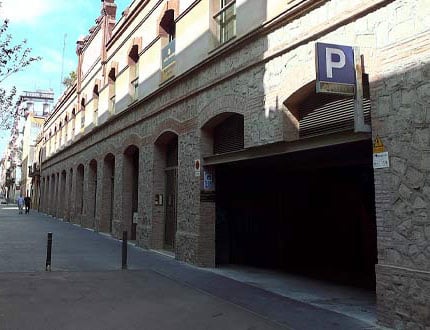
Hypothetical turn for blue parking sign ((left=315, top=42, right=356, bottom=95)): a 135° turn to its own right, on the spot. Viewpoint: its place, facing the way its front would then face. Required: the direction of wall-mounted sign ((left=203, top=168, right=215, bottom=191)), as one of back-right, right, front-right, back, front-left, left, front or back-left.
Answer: front

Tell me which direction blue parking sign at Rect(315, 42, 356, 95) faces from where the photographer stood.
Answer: facing the viewer

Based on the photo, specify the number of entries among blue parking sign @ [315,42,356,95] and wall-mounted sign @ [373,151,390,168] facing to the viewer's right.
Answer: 0

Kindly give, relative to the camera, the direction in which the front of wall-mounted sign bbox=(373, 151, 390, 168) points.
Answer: facing the viewer and to the left of the viewer

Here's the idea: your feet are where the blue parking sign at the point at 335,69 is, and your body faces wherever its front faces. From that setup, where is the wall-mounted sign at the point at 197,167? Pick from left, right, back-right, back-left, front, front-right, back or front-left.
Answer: back-right

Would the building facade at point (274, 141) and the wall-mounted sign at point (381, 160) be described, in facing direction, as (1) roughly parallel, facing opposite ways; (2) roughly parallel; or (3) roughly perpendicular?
roughly parallel

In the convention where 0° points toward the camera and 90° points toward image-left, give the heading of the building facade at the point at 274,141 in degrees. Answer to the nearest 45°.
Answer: approximately 45°

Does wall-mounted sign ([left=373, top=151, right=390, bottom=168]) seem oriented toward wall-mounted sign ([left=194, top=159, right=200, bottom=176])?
no
